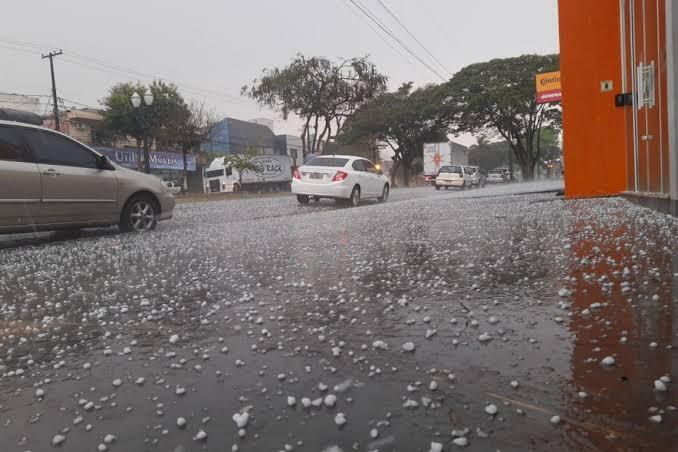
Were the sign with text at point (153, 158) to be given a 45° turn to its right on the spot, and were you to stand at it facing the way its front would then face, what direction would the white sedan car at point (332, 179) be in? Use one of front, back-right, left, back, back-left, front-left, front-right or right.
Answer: front

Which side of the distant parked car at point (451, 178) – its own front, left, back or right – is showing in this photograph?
back

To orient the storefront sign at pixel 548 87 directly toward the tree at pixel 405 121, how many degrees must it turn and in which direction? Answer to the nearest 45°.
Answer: approximately 135° to its right

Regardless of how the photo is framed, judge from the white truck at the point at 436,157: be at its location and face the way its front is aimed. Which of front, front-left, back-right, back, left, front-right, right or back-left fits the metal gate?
back-right

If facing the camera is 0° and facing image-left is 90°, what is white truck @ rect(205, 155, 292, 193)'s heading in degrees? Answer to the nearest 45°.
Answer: approximately 45°

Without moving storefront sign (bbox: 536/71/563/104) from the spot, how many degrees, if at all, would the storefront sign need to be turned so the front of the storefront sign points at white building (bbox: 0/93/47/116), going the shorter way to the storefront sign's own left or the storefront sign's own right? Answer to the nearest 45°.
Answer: approximately 90° to the storefront sign's own right

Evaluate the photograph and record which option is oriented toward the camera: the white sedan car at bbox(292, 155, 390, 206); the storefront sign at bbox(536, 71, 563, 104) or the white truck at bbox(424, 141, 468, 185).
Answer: the storefront sign

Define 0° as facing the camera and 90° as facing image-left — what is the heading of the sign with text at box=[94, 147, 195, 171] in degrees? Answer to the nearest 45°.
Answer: approximately 315°

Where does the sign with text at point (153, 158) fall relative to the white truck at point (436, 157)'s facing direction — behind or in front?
behind

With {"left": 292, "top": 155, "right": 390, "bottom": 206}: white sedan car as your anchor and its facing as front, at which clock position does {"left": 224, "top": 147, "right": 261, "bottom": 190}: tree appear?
The tree is roughly at 10 o'clock from the white sedan car.

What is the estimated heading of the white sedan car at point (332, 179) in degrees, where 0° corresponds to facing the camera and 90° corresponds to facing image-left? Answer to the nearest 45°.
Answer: approximately 225°

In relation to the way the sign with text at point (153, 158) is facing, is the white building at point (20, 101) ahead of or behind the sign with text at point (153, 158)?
behind
